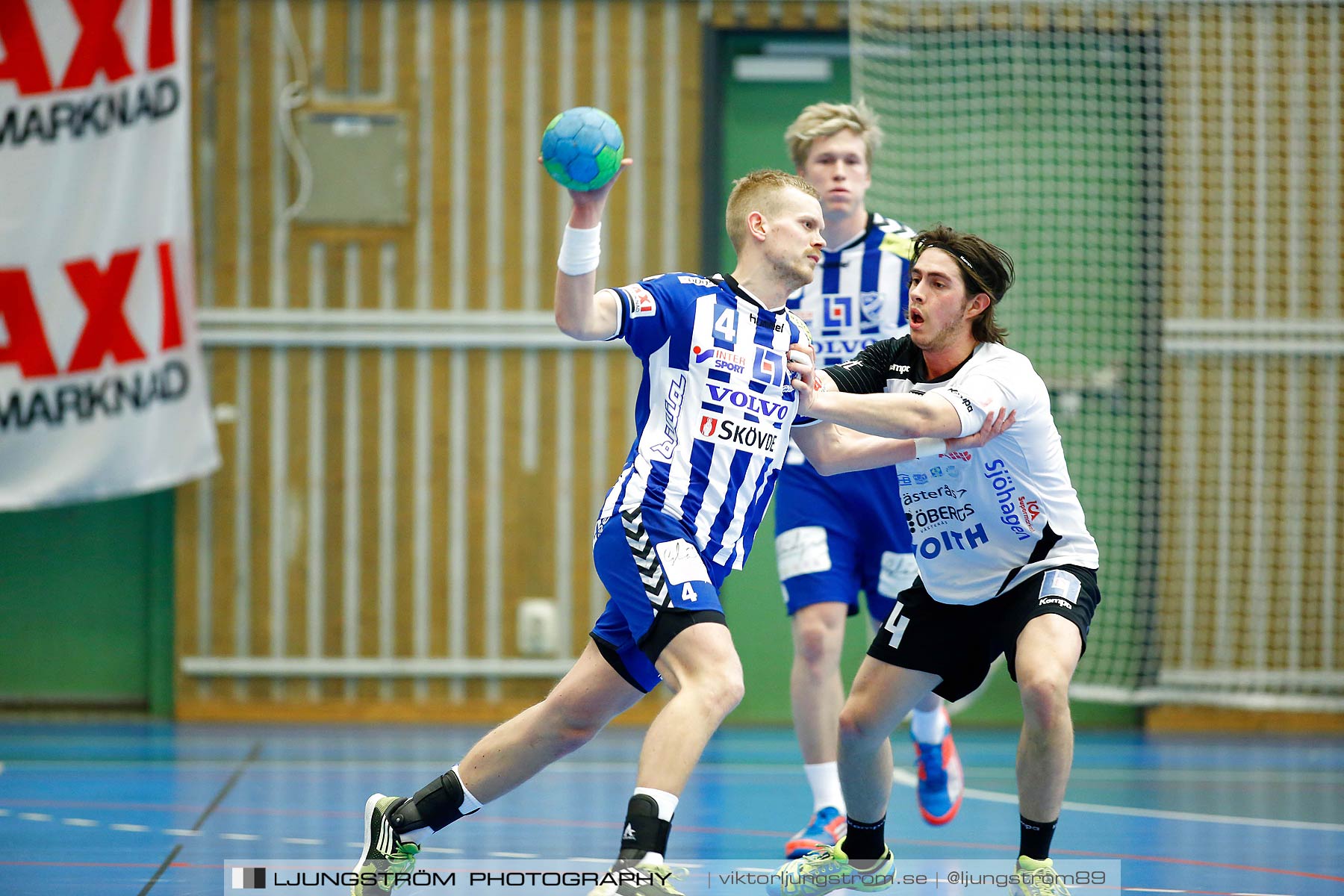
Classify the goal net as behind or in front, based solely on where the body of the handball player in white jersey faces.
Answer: behind

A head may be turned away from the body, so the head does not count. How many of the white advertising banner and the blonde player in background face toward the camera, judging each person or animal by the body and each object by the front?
2

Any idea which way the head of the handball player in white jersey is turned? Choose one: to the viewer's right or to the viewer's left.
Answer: to the viewer's left

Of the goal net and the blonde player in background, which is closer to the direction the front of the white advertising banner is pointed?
the blonde player in background

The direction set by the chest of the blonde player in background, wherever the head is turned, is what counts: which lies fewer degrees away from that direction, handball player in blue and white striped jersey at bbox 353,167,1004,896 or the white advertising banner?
the handball player in blue and white striped jersey

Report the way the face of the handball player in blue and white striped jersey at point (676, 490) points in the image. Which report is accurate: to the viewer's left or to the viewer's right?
to the viewer's right

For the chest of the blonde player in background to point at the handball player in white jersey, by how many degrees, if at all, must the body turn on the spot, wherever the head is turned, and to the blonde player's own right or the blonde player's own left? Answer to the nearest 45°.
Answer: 0° — they already face them
